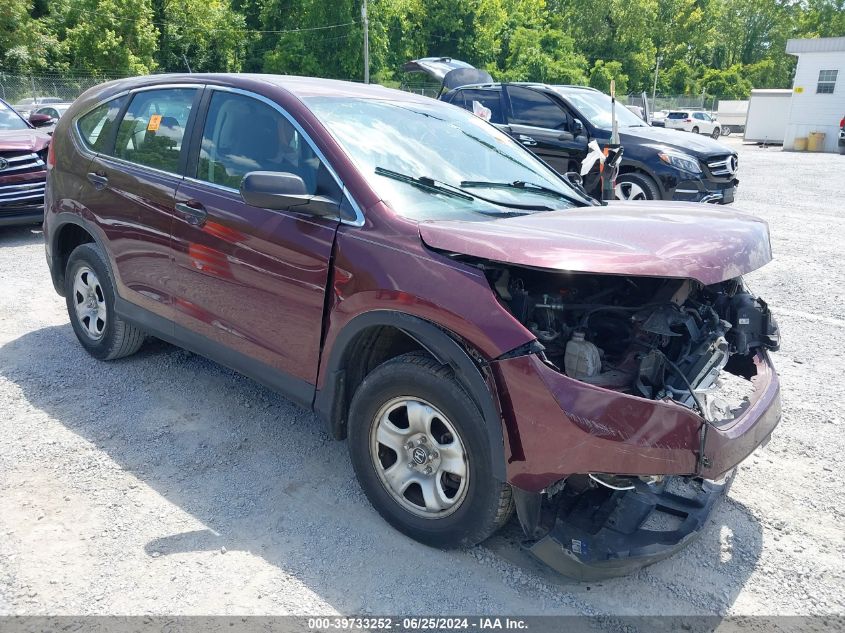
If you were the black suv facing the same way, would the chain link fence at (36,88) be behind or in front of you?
behind

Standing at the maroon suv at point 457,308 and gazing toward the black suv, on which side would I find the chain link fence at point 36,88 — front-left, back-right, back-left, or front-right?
front-left

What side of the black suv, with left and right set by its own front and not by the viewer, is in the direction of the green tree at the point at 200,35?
back

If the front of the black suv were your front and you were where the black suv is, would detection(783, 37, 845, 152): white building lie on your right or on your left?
on your left

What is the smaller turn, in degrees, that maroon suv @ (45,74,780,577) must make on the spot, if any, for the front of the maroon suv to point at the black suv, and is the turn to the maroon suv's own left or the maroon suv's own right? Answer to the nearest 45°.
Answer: approximately 135° to the maroon suv's own left

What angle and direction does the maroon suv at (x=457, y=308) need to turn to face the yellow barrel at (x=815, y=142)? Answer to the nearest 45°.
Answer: approximately 90° to its left

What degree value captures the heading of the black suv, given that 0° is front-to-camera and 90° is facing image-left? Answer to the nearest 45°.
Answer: approximately 315°

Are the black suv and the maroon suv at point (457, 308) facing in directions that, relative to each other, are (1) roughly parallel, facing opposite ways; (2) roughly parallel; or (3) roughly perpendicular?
roughly parallel

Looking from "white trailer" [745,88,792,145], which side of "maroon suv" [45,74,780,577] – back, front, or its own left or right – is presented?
left

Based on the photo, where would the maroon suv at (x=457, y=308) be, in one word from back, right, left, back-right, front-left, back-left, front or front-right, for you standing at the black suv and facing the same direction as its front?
front-right

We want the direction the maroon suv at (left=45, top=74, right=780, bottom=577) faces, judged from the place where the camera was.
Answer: facing the viewer and to the right of the viewer

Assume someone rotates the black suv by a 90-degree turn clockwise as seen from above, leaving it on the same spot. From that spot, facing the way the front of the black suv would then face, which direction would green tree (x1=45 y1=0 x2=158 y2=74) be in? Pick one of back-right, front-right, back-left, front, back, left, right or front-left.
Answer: right

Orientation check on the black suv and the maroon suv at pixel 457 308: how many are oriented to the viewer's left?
0
